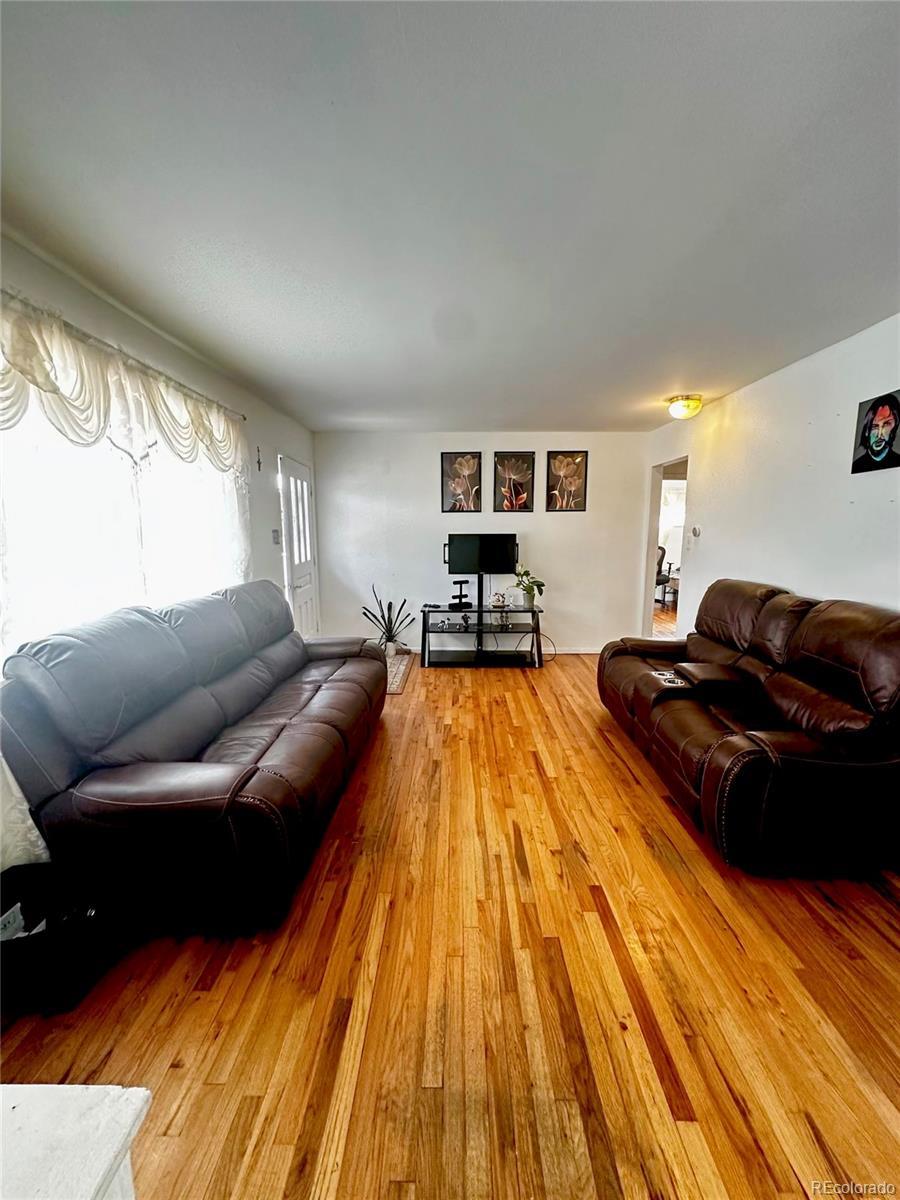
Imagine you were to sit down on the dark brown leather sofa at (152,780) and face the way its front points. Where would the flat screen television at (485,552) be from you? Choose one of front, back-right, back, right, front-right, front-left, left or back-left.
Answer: left

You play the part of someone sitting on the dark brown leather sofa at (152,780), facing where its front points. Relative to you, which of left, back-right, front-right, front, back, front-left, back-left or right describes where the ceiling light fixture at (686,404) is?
front-left

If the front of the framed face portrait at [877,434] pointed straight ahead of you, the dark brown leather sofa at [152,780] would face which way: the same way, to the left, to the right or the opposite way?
the opposite way

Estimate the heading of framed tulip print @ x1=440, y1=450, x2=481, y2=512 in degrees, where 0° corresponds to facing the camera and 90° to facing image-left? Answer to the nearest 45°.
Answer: approximately 0°

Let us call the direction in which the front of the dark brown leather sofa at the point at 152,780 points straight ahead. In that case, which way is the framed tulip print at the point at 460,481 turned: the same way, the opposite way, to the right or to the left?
to the right

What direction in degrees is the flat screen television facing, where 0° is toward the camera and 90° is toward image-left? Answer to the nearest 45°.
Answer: approximately 0°

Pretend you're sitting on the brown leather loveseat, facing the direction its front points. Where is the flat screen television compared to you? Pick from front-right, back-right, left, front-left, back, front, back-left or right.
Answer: right

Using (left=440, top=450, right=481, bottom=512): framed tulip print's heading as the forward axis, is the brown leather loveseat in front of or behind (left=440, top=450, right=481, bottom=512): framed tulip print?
in front

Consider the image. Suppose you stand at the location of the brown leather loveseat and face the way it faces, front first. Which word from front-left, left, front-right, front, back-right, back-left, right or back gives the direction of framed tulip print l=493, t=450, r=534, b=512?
right
